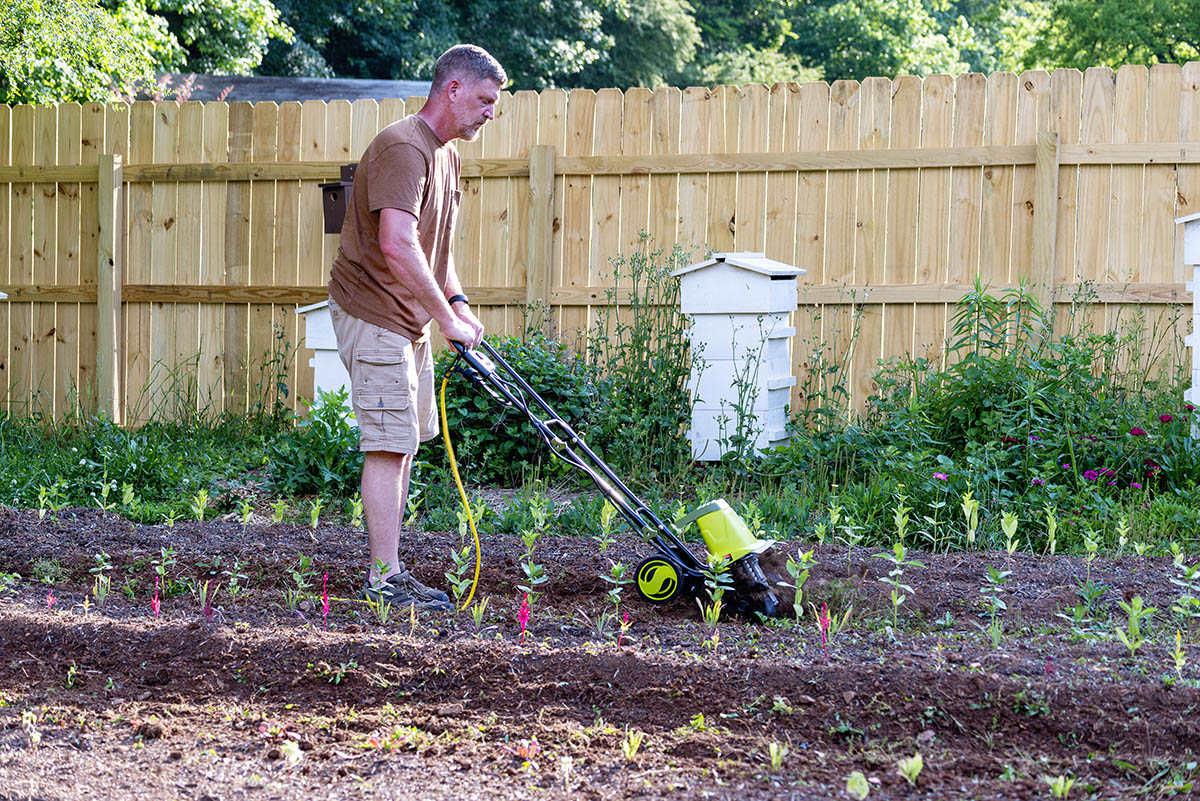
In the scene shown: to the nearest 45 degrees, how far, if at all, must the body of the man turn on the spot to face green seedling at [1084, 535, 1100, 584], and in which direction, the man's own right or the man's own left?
0° — they already face it

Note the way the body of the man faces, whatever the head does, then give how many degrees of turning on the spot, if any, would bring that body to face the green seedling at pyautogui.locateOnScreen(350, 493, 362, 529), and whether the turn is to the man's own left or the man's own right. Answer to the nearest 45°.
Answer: approximately 90° to the man's own left

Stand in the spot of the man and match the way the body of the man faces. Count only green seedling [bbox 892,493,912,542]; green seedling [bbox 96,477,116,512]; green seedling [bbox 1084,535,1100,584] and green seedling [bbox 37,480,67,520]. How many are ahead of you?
2

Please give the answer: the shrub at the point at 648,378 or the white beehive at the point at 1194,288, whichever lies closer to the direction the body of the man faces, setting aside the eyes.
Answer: the white beehive

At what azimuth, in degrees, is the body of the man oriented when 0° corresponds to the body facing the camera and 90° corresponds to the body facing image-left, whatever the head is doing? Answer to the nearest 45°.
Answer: approximately 270°

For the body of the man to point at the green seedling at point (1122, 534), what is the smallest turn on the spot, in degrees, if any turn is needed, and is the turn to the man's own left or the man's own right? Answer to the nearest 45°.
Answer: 0° — they already face it

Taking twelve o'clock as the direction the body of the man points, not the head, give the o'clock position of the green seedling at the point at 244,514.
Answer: The green seedling is roughly at 8 o'clock from the man.

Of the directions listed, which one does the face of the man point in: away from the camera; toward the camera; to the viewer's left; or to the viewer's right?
to the viewer's right
